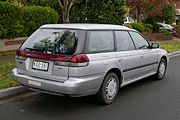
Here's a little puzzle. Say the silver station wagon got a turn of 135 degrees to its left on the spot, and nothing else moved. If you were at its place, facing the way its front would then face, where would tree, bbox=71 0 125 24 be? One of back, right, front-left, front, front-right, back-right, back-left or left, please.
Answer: right

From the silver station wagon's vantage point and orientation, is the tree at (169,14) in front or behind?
in front

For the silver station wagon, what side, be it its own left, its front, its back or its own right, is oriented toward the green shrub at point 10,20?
left

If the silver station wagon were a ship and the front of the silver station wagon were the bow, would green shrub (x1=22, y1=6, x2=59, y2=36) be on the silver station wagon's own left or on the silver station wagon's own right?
on the silver station wagon's own left

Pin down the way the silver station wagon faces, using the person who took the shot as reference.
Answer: facing away from the viewer and to the right of the viewer

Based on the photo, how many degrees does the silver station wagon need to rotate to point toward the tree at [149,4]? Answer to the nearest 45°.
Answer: approximately 45° to its left

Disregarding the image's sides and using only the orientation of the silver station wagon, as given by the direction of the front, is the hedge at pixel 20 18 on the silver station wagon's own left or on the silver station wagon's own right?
on the silver station wagon's own left
